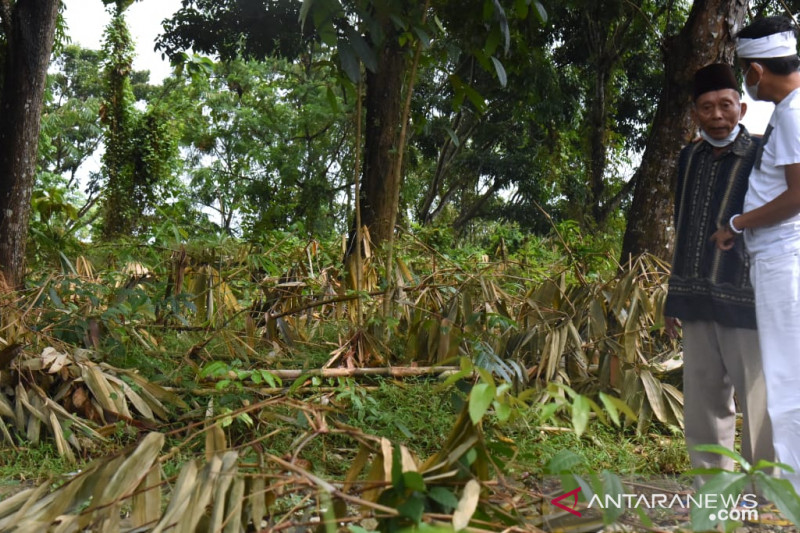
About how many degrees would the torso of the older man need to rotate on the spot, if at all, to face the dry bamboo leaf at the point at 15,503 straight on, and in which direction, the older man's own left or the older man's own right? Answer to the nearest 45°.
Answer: approximately 45° to the older man's own right

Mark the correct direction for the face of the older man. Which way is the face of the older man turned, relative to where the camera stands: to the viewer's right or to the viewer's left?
to the viewer's left

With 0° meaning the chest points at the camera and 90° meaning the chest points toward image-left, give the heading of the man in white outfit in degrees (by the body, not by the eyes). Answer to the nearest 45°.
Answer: approximately 90°

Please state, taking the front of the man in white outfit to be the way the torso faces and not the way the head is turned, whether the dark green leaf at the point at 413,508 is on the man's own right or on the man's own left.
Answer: on the man's own left

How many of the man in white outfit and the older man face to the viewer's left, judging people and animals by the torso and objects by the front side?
1

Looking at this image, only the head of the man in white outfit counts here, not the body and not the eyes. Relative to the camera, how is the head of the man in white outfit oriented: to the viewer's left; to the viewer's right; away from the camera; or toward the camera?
to the viewer's left

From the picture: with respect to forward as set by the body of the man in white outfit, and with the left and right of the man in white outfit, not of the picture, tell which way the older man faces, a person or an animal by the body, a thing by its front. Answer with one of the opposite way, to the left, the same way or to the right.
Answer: to the left

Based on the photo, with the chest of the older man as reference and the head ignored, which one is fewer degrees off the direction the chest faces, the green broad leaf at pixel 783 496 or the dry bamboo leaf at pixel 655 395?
the green broad leaf
